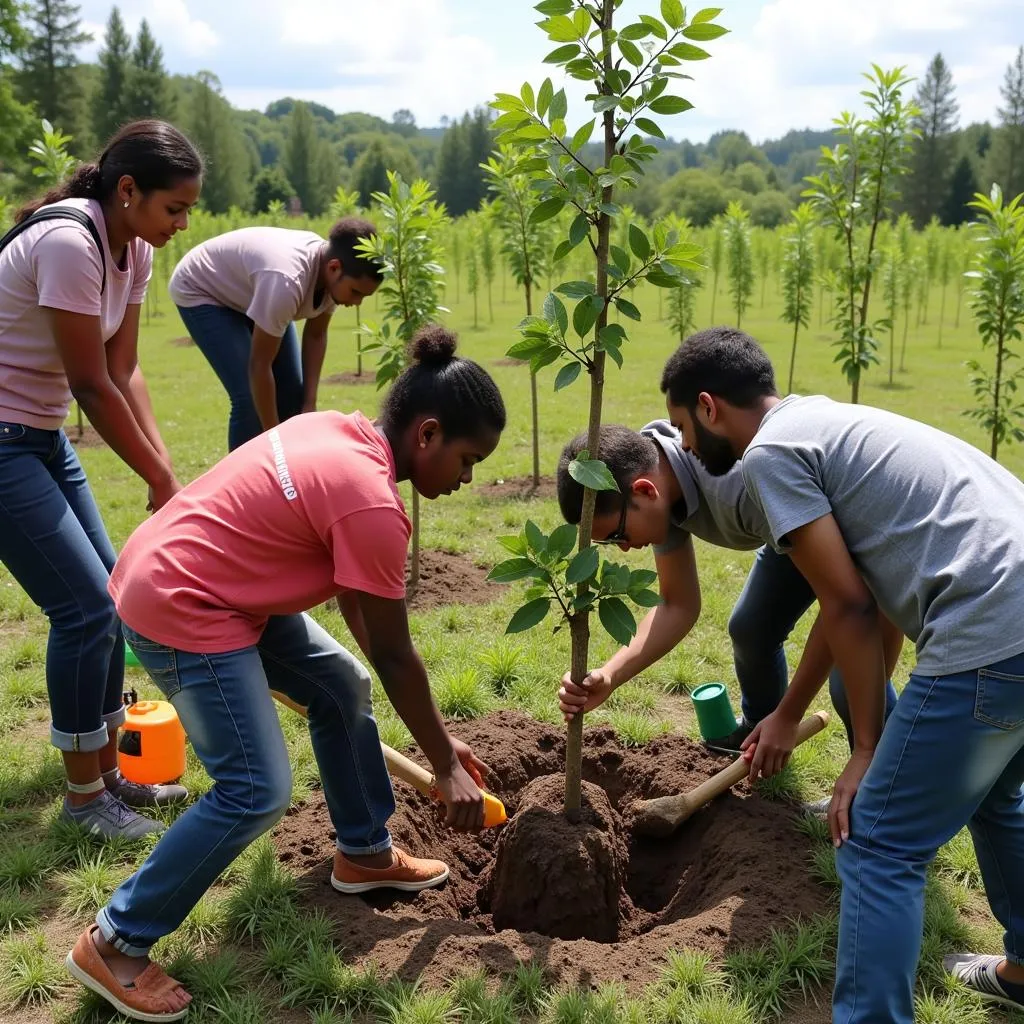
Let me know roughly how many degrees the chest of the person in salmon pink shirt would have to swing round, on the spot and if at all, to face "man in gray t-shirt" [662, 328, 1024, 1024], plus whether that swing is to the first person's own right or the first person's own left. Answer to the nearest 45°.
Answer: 0° — they already face them

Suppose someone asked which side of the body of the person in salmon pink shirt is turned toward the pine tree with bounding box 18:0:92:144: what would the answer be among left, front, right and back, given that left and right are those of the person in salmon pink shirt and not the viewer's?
left

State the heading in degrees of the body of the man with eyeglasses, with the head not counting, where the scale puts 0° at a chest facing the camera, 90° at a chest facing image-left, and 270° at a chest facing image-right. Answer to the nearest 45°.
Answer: approximately 90°

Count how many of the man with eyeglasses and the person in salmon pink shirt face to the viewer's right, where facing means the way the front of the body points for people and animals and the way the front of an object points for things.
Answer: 1

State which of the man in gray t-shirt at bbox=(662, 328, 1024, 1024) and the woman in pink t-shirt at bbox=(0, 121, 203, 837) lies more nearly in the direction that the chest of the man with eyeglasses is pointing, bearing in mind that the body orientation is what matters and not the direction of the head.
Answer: the woman in pink t-shirt

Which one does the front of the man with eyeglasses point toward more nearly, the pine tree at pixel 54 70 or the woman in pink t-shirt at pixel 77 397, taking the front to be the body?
the woman in pink t-shirt

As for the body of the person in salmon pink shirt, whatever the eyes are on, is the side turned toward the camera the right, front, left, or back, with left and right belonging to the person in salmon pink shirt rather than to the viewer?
right

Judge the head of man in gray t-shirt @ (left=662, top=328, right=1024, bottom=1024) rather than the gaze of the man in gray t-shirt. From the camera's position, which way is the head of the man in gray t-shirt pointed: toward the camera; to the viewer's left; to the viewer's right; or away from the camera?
to the viewer's left

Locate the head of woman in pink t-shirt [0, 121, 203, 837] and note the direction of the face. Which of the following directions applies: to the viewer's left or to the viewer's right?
to the viewer's right

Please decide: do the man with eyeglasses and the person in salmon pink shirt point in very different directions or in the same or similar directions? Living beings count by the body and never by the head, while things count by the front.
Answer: very different directions
